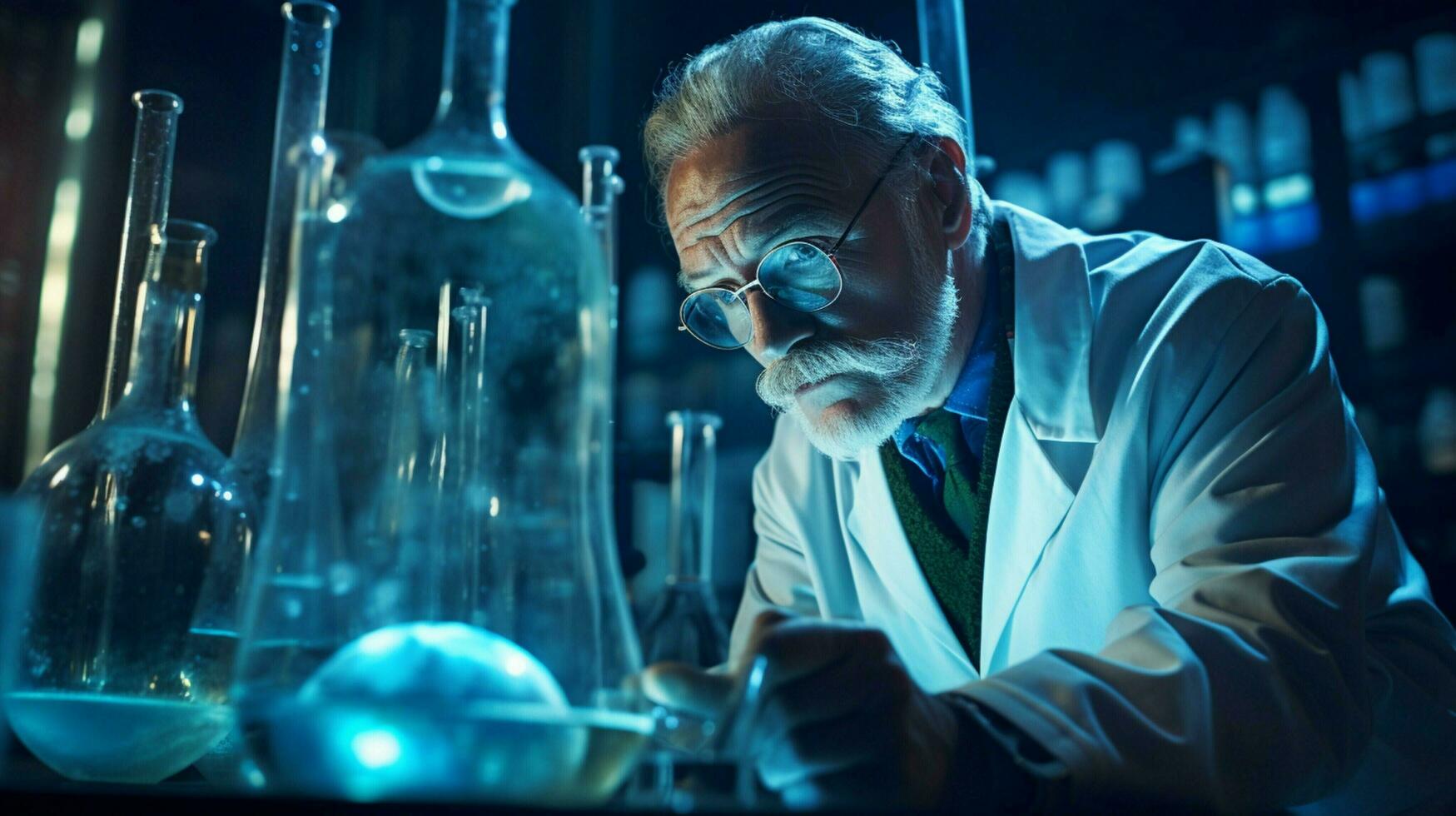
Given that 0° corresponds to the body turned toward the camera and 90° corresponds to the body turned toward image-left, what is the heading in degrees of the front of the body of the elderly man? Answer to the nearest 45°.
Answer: approximately 45°

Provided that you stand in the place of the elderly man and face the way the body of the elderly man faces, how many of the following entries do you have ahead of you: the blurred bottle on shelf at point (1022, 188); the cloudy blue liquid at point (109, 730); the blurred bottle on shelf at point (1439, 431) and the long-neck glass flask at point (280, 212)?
2

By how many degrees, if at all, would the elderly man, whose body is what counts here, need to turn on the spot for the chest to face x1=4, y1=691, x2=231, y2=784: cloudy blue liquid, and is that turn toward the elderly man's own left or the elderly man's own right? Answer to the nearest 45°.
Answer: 0° — they already face it

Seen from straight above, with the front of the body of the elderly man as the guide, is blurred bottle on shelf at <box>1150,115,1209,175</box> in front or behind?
behind

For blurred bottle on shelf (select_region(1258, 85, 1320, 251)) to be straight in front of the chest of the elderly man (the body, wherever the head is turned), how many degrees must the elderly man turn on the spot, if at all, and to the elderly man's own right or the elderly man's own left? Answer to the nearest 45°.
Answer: approximately 180°

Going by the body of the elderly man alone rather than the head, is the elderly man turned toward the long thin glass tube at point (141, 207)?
yes

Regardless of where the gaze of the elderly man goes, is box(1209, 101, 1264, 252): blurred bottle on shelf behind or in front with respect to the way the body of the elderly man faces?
behind

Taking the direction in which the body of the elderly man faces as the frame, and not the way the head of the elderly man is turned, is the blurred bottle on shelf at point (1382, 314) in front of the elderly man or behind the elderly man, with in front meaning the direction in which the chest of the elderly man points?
behind

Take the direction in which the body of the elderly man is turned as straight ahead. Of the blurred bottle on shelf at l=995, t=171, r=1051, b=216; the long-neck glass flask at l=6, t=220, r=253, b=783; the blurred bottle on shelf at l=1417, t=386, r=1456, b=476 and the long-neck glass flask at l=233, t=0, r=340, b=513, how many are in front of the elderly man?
2
